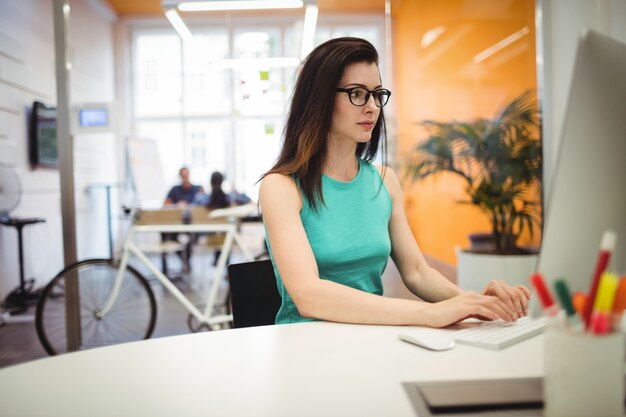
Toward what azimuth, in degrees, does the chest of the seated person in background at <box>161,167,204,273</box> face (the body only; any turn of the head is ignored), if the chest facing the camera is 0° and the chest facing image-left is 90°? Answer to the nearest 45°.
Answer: approximately 0°

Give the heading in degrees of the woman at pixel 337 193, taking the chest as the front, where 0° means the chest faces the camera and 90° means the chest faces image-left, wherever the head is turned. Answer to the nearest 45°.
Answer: approximately 315°

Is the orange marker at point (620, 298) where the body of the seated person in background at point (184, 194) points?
yes

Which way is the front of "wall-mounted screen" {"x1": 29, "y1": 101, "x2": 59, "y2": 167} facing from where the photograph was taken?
facing the viewer and to the right of the viewer

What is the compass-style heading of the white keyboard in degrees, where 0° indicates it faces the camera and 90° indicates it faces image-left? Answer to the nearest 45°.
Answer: approximately 135°

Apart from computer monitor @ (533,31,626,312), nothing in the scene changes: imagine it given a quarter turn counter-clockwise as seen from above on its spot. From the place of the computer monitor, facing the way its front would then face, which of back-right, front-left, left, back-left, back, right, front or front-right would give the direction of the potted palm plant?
back-right

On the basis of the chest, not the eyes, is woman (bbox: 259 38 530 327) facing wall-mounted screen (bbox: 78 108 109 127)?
no

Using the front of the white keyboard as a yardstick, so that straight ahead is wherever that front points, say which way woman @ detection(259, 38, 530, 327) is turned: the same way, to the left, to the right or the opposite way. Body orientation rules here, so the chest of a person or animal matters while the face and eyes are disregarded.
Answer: the opposite way

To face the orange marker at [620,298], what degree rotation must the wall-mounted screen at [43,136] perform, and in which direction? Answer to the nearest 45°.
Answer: approximately 45° to its right

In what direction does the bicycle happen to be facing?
to the viewer's left

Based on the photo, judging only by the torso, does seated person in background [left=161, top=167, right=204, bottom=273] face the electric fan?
no

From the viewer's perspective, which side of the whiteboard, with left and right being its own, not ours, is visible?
front

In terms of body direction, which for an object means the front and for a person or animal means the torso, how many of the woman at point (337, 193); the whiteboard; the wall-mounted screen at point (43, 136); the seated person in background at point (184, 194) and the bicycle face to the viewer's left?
1

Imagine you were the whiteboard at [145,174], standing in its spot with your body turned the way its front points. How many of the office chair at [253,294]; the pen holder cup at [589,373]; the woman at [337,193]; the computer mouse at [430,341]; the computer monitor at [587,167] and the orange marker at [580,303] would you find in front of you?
6
